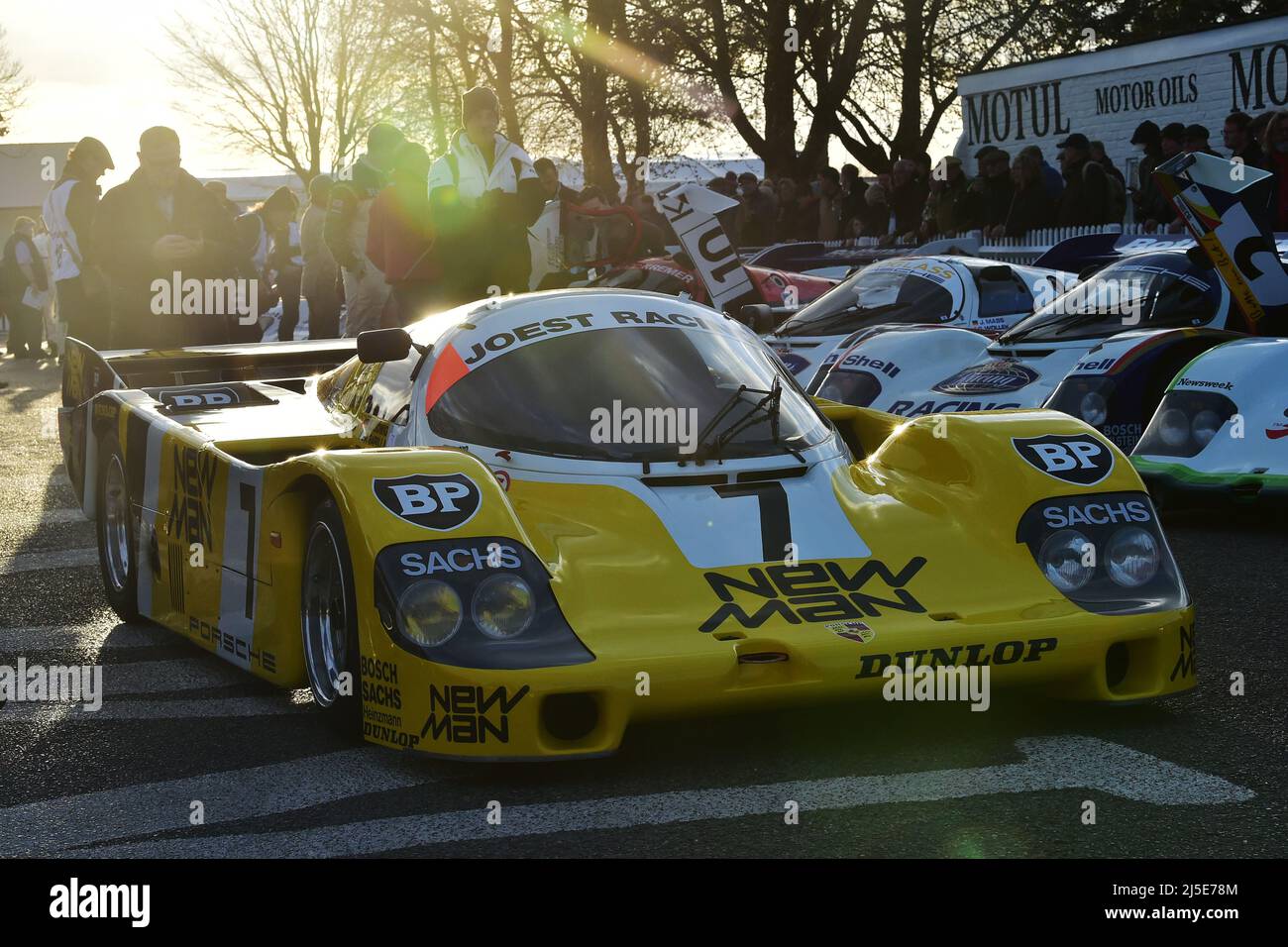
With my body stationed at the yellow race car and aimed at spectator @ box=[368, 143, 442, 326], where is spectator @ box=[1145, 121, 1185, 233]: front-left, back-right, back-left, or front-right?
front-right

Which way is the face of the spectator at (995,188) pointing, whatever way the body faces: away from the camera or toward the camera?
toward the camera

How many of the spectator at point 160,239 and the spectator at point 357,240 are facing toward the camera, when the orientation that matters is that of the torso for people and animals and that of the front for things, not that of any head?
1

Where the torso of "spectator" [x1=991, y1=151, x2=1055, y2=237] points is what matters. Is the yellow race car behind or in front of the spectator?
in front

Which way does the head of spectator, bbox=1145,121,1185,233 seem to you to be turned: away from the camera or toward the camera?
toward the camera

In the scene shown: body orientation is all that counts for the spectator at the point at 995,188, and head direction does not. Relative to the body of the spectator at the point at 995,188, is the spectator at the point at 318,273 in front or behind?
in front

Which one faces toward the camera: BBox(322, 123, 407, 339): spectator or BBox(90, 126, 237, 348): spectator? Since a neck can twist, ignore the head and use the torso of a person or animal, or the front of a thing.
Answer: BBox(90, 126, 237, 348): spectator

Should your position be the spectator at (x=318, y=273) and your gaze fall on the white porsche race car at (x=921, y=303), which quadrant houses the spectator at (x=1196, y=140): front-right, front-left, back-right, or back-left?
front-left

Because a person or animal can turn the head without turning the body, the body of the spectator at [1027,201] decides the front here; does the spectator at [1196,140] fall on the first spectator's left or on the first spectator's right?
on the first spectator's left

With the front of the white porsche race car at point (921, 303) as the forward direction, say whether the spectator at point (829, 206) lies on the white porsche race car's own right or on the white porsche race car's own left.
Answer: on the white porsche race car's own right

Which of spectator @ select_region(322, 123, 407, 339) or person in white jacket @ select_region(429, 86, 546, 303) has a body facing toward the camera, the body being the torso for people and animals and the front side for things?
the person in white jacket

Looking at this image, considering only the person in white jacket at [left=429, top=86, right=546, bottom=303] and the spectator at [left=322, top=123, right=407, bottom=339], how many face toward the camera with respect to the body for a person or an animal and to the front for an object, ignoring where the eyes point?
1
